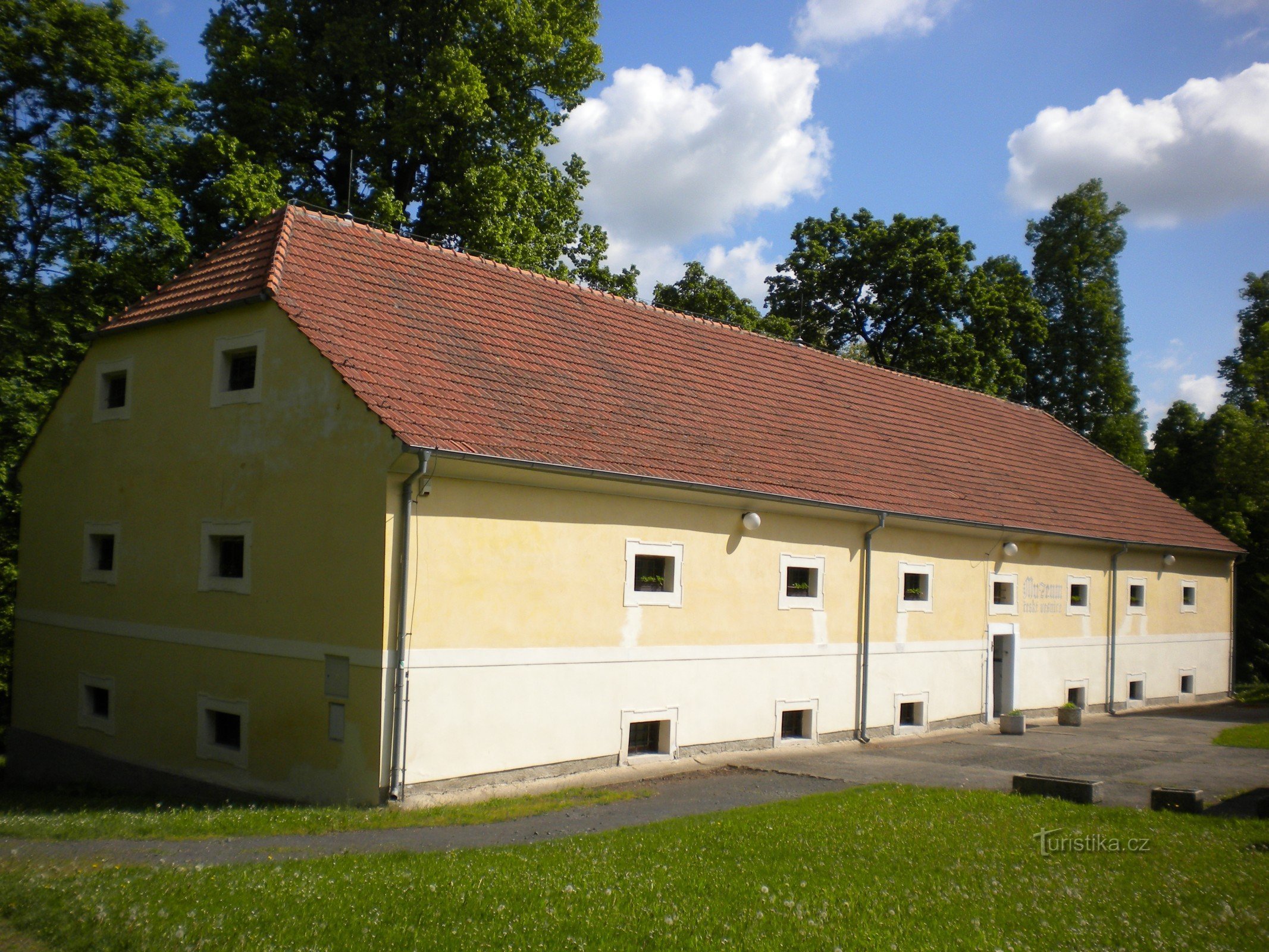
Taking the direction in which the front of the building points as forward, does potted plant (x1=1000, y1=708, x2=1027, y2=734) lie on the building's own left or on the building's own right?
on the building's own left

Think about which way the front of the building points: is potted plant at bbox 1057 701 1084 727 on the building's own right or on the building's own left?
on the building's own left

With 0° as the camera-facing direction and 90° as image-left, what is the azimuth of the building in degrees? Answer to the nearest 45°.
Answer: approximately 315°
